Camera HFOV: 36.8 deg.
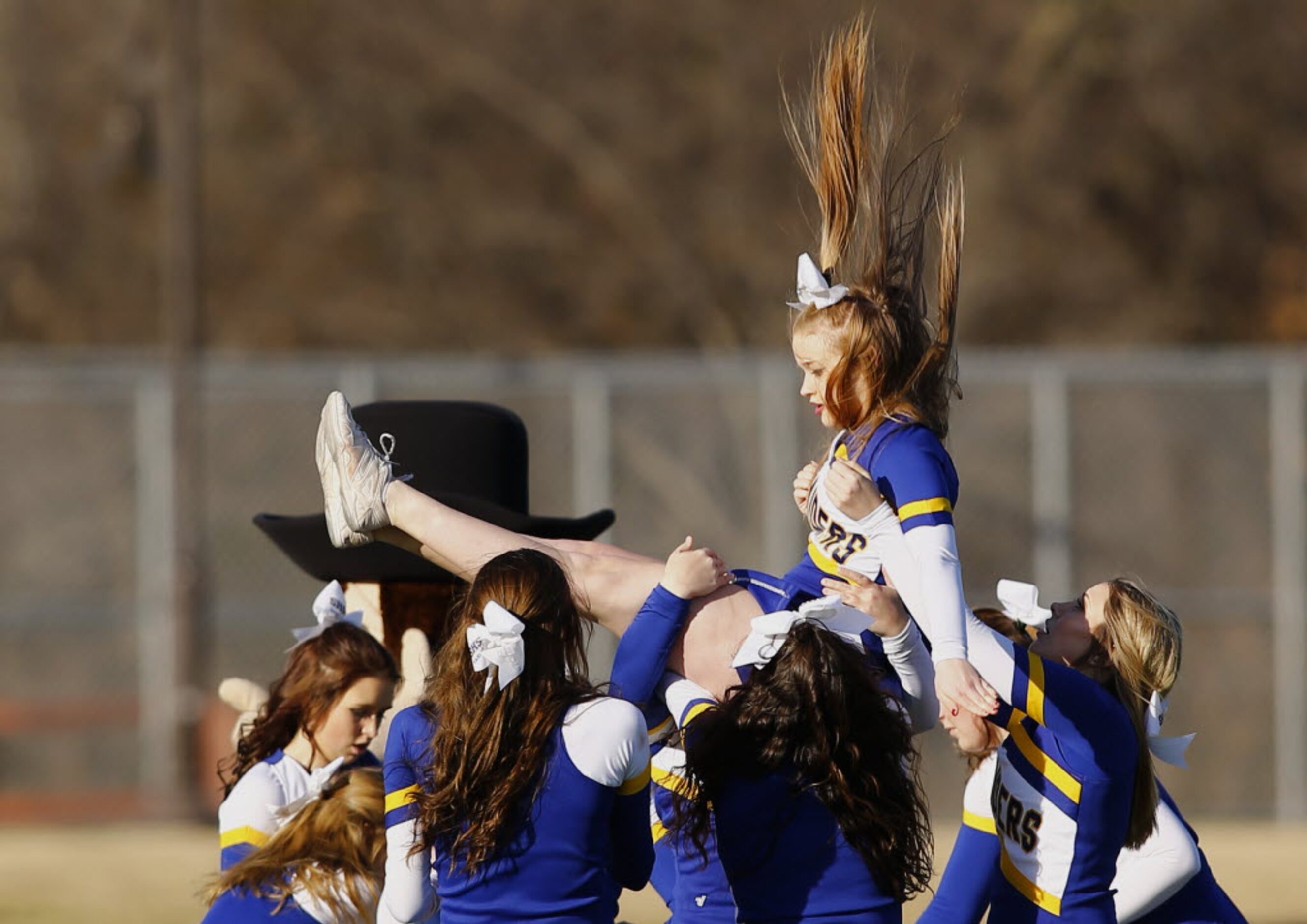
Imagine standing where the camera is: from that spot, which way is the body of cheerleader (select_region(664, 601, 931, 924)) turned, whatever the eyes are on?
away from the camera

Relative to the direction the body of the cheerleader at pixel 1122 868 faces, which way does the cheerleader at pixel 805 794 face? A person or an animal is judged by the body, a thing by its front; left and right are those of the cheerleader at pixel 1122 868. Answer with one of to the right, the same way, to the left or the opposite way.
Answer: the opposite way

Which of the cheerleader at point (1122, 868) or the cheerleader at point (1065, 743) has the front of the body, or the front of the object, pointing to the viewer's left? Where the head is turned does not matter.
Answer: the cheerleader at point (1065, 743)

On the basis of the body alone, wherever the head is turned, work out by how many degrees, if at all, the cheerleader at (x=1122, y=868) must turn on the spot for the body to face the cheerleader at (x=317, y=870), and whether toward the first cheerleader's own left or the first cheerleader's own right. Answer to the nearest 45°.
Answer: approximately 90° to the first cheerleader's own right

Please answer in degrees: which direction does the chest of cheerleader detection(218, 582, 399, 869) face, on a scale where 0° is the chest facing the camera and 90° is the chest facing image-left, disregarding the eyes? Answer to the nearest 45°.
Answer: approximately 315°

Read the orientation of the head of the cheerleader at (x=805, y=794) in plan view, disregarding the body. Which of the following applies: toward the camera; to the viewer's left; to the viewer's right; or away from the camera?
away from the camera

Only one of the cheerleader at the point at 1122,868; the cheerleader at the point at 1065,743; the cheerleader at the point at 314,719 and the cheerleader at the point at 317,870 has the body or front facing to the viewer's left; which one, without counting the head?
the cheerleader at the point at 1065,743

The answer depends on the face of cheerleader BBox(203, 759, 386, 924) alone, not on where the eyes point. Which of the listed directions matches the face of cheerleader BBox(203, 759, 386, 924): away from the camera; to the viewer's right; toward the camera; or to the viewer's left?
away from the camera

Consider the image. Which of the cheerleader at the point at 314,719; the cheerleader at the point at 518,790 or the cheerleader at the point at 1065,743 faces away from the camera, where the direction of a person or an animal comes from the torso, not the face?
the cheerleader at the point at 518,790

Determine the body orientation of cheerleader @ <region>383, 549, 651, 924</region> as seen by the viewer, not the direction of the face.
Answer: away from the camera
